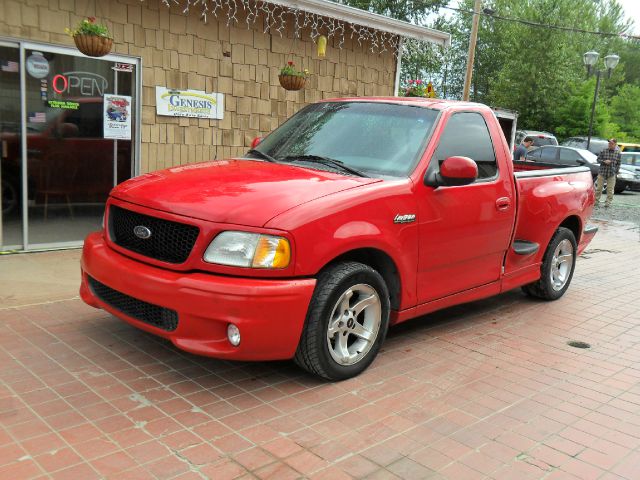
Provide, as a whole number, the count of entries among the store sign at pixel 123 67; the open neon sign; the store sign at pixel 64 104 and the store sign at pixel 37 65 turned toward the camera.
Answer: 4

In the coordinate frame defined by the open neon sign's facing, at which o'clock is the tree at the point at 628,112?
The tree is roughly at 8 o'clock from the open neon sign.

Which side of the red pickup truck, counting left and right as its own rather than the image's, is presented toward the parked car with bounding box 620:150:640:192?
back

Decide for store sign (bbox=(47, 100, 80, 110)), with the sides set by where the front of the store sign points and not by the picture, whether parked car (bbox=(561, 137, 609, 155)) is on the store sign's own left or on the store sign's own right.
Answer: on the store sign's own left

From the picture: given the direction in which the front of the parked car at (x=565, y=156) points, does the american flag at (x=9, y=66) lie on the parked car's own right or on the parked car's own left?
on the parked car's own right

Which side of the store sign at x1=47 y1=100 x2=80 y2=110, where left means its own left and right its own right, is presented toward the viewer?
front

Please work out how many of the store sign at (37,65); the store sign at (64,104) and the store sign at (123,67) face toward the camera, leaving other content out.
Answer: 3

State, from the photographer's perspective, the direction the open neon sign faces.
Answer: facing the viewer

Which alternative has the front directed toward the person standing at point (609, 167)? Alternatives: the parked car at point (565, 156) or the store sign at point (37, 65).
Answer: the parked car

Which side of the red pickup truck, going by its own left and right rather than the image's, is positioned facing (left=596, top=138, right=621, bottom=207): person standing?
back

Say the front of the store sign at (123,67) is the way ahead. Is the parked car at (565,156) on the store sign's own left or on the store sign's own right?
on the store sign's own left

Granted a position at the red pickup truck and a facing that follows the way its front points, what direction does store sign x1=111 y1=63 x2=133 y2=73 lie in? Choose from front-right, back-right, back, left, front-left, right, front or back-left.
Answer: right
